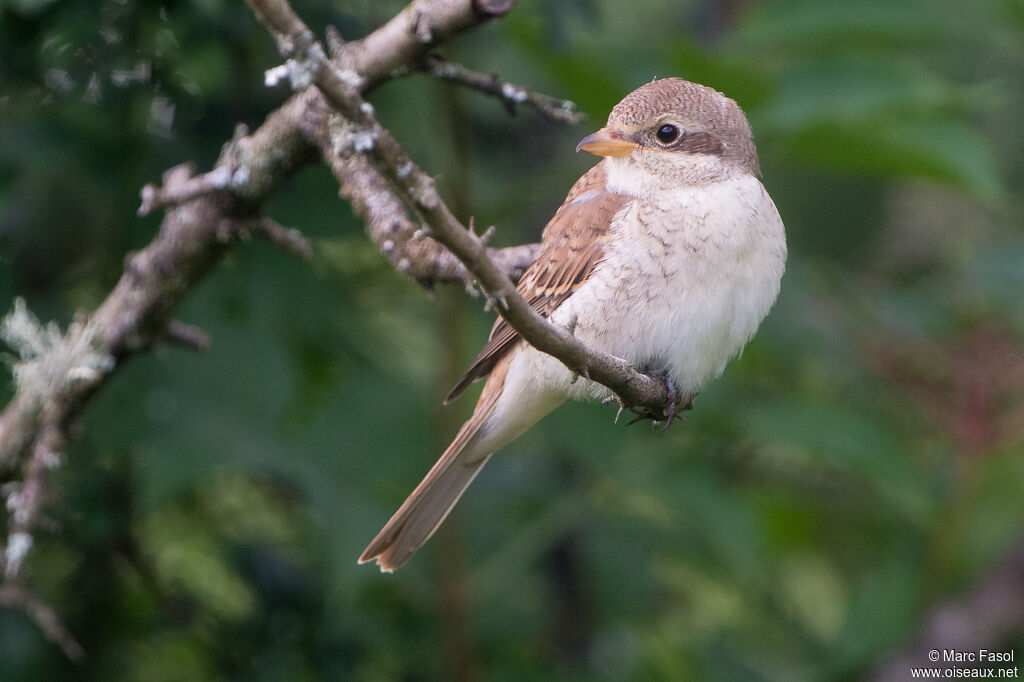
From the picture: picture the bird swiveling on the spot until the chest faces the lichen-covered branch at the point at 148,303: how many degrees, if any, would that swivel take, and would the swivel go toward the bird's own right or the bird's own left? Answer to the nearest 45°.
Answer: approximately 135° to the bird's own right

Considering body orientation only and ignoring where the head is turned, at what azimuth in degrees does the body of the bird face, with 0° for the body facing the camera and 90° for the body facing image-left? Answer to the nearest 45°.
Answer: approximately 315°
